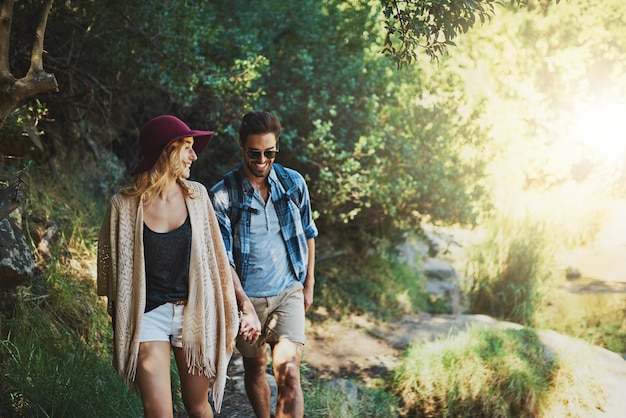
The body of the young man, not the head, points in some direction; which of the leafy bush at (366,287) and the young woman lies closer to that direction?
the young woman

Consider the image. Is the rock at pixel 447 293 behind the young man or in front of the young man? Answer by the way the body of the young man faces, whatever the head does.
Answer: behind

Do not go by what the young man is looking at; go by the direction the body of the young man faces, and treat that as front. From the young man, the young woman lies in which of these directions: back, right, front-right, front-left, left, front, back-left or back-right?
front-right

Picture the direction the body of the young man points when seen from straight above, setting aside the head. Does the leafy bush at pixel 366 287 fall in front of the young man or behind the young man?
behind

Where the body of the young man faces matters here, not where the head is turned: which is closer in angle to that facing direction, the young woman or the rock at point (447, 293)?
the young woman

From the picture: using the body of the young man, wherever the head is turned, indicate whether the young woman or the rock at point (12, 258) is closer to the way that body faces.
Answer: the young woman

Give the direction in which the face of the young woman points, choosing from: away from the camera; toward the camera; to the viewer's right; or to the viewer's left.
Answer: to the viewer's right

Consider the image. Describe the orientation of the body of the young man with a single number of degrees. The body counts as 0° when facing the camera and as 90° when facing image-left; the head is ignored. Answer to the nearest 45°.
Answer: approximately 0°

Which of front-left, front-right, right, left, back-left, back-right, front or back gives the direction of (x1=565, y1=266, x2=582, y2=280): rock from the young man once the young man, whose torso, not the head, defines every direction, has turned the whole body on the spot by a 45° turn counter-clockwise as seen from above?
left

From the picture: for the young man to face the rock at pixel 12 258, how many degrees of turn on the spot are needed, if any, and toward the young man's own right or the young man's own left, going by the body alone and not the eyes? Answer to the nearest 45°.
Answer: approximately 90° to the young man's own right
